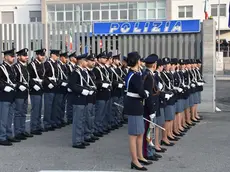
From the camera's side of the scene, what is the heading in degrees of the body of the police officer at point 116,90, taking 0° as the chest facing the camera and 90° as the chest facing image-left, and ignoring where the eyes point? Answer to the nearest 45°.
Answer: approximately 315°

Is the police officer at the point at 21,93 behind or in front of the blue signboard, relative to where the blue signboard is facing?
in front

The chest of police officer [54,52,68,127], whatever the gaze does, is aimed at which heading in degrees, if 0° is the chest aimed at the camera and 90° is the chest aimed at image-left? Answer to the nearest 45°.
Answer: approximately 315°

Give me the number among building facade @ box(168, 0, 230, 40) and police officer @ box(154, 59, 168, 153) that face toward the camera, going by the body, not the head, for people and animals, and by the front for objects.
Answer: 1

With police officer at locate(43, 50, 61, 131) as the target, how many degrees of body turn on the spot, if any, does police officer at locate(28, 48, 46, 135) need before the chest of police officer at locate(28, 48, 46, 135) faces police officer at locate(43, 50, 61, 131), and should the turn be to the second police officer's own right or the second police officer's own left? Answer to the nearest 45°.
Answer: approximately 90° to the second police officer's own left

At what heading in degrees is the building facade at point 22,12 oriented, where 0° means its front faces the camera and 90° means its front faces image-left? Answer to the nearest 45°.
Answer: approximately 0°

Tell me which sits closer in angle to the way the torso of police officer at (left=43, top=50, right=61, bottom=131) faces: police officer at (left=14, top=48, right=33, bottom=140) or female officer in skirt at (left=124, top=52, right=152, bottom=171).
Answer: the female officer in skirt
